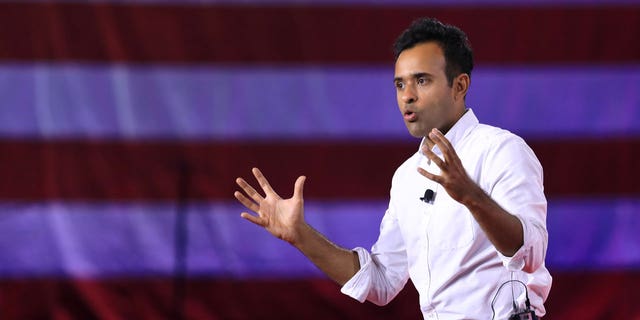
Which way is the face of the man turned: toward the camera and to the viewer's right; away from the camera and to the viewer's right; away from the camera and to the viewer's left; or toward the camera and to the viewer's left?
toward the camera and to the viewer's left

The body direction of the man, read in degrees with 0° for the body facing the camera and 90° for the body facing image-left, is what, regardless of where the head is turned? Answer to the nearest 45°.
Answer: approximately 45°
